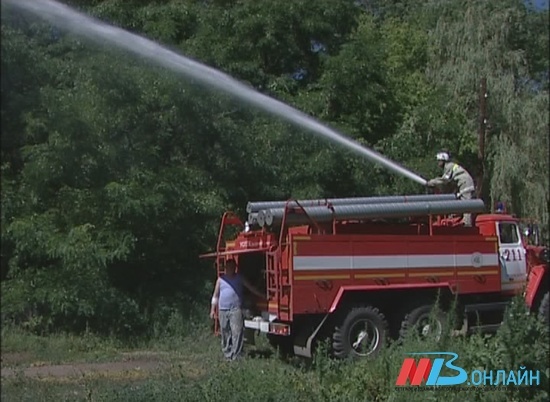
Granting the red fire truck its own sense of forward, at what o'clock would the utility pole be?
The utility pole is roughly at 11 o'clock from the red fire truck.

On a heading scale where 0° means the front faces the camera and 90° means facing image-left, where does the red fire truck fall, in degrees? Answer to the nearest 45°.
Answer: approximately 225°

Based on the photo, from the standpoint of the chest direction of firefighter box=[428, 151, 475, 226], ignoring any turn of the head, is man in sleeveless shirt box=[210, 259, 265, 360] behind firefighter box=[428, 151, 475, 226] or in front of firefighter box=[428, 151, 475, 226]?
in front

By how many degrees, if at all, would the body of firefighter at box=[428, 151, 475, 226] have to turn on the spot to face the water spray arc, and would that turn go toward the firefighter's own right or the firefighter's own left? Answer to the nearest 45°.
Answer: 0° — they already face it

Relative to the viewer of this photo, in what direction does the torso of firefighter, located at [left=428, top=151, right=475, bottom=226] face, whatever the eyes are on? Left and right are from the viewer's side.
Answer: facing to the left of the viewer

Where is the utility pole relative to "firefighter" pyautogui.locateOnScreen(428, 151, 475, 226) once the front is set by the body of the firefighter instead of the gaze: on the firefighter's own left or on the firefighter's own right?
on the firefighter's own right
